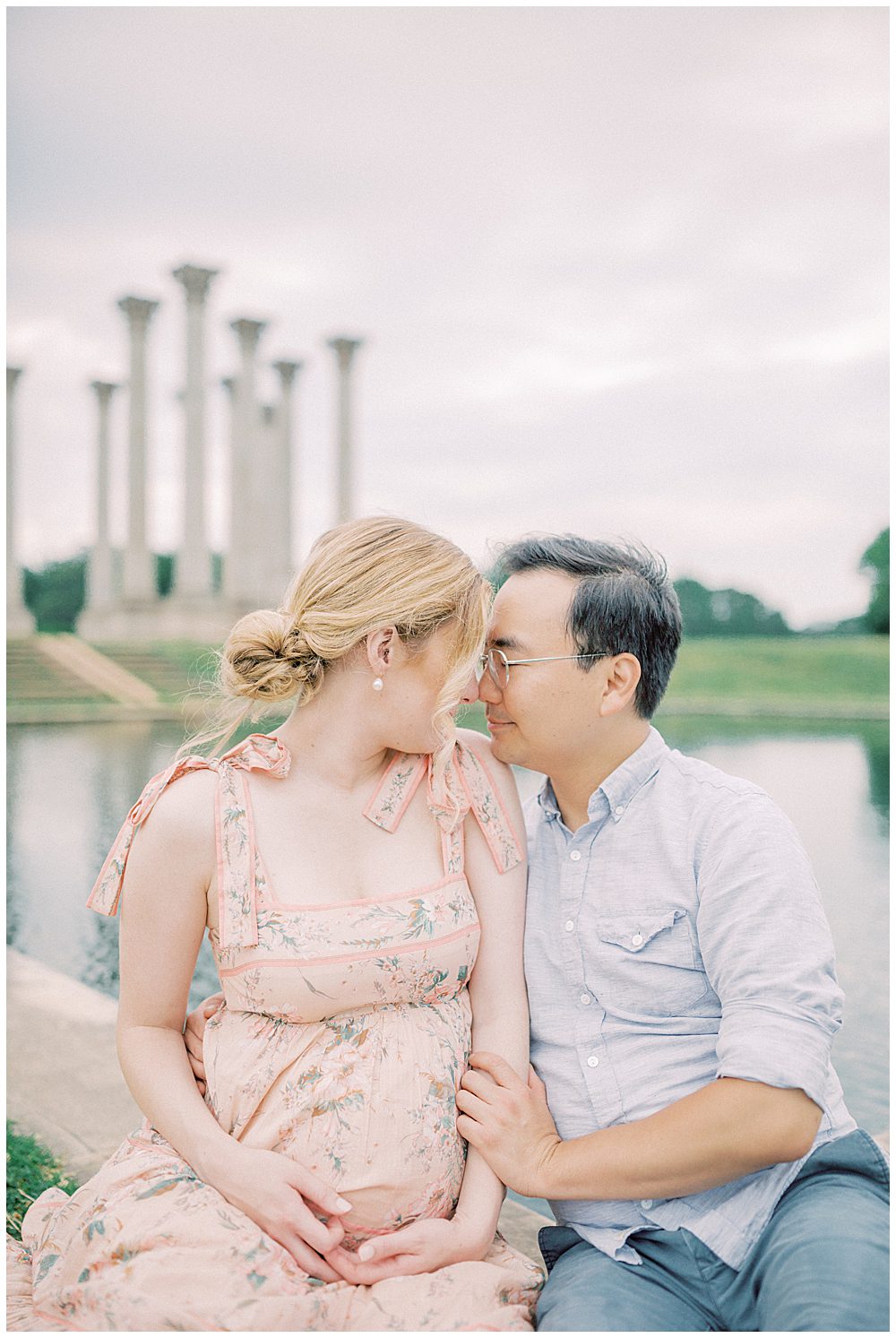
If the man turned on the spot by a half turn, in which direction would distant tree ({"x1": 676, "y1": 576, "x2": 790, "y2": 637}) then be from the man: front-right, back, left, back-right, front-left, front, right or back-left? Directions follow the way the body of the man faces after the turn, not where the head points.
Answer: front-left

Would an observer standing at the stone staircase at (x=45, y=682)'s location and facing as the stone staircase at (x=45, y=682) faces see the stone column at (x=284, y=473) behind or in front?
behind

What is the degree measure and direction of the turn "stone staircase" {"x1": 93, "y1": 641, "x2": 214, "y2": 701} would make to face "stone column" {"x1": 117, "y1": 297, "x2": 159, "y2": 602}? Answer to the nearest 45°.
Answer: approximately 180°

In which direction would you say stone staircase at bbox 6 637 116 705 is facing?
toward the camera

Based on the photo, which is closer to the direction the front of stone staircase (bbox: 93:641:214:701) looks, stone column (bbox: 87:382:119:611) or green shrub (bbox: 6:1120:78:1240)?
the green shrub

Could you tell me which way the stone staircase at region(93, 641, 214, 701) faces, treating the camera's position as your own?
facing the viewer

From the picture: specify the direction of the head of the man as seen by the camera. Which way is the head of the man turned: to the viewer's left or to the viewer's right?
to the viewer's left

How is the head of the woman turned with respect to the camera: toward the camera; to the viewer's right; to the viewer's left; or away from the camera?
to the viewer's right

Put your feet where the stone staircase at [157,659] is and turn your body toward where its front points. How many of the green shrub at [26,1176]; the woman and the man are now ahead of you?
3
